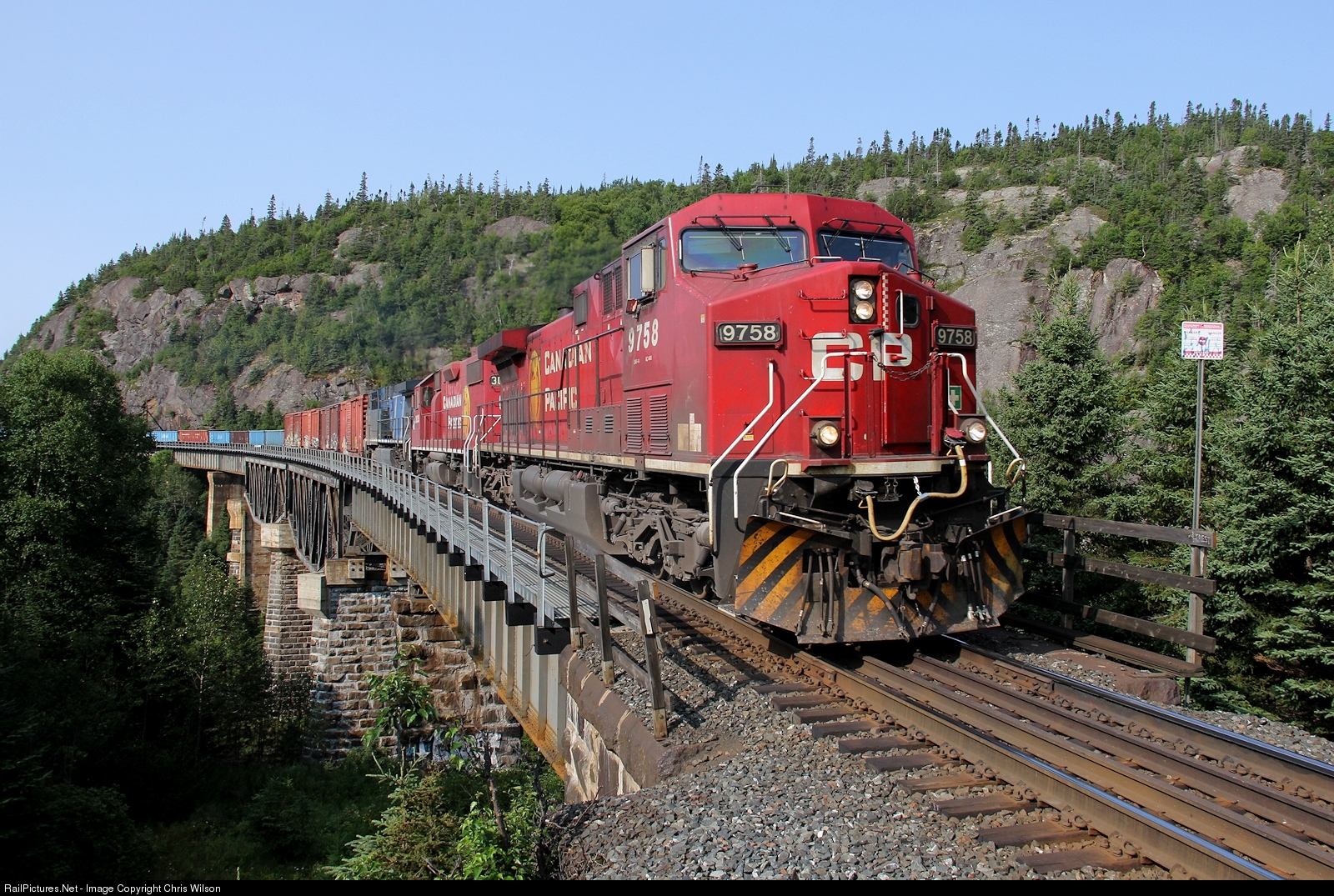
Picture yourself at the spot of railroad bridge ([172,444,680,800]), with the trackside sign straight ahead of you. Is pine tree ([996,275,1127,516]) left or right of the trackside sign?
left

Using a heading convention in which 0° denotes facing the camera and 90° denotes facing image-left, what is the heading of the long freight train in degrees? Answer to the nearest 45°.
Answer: approximately 315°

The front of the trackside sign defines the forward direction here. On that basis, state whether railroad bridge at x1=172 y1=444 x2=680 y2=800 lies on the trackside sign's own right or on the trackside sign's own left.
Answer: on the trackside sign's own right

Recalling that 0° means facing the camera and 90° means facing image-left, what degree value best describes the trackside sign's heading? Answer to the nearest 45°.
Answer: approximately 0°

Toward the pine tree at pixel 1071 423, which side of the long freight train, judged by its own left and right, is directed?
left

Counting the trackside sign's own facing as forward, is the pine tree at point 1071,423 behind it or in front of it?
behind
